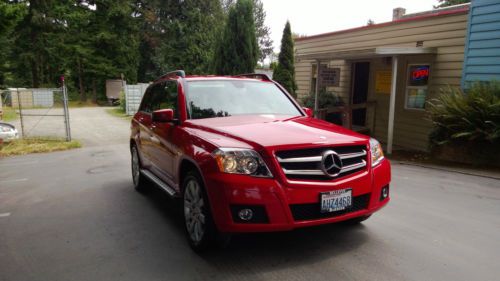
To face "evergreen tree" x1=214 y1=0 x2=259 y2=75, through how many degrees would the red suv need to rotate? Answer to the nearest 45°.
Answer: approximately 135° to its left

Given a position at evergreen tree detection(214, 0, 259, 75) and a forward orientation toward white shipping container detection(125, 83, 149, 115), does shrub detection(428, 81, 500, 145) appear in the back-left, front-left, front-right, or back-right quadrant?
back-left

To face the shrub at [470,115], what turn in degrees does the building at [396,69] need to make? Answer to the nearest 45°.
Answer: approximately 90° to its left

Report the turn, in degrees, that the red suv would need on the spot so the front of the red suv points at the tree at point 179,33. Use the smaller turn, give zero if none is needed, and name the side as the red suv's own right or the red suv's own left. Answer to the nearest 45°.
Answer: approximately 135° to the red suv's own left

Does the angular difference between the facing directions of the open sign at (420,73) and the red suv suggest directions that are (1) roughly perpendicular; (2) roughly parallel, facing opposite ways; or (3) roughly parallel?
roughly perpendicular

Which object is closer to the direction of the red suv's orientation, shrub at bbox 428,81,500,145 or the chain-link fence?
the shrub

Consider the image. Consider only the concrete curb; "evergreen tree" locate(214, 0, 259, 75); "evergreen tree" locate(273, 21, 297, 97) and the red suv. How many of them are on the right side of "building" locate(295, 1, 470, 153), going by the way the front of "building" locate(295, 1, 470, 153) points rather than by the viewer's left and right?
2

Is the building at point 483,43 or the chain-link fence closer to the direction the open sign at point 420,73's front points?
the chain-link fence

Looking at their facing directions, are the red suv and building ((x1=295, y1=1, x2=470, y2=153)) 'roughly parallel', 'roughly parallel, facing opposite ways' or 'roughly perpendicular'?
roughly perpendicular

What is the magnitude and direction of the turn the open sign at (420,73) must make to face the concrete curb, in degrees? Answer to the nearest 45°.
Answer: approximately 45° to its left
